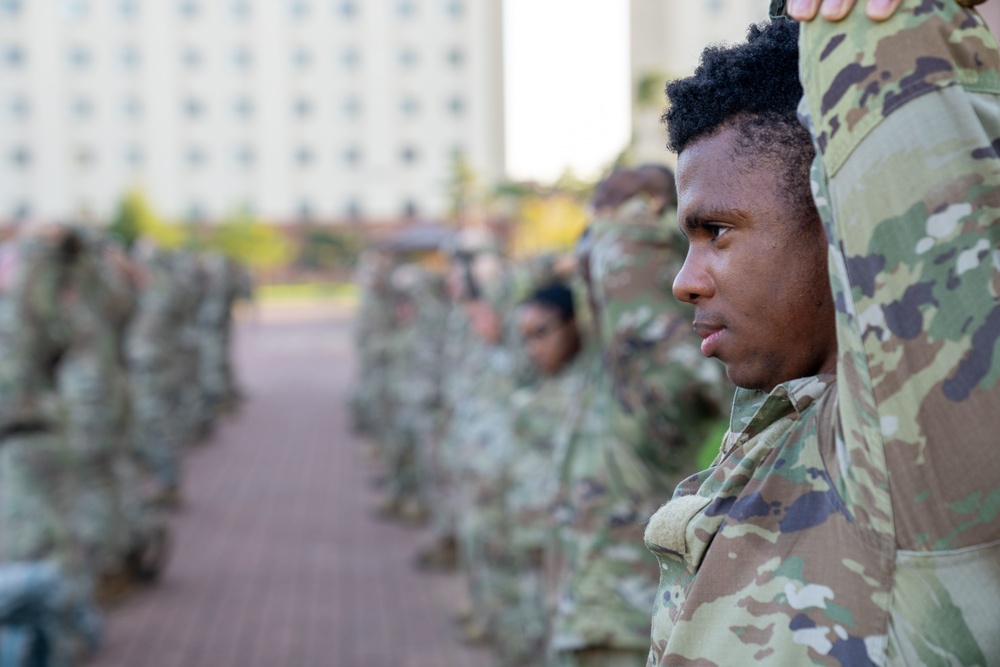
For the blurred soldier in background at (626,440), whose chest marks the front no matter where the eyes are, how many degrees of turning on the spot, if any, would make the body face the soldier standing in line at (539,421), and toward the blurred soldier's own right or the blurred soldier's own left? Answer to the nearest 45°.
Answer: approximately 90° to the blurred soldier's own right

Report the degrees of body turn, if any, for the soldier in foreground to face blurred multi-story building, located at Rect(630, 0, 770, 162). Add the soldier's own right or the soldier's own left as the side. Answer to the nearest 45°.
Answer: approximately 90° to the soldier's own right

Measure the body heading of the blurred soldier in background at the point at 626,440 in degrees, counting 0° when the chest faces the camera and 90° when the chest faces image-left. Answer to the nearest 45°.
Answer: approximately 90°

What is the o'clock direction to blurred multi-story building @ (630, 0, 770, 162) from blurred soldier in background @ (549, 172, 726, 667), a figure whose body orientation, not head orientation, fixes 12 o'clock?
The blurred multi-story building is roughly at 3 o'clock from the blurred soldier in background.

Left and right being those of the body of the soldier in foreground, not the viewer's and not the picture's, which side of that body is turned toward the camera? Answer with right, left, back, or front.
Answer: left

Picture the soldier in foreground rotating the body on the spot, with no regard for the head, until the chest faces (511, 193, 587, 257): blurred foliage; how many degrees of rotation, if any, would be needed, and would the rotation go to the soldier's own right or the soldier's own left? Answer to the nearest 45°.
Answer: approximately 90° to the soldier's own right
